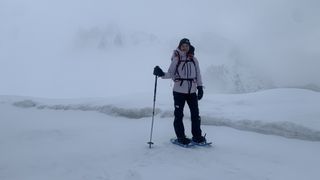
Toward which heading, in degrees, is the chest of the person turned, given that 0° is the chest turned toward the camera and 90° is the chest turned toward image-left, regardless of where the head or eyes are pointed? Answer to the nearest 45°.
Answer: approximately 0°
